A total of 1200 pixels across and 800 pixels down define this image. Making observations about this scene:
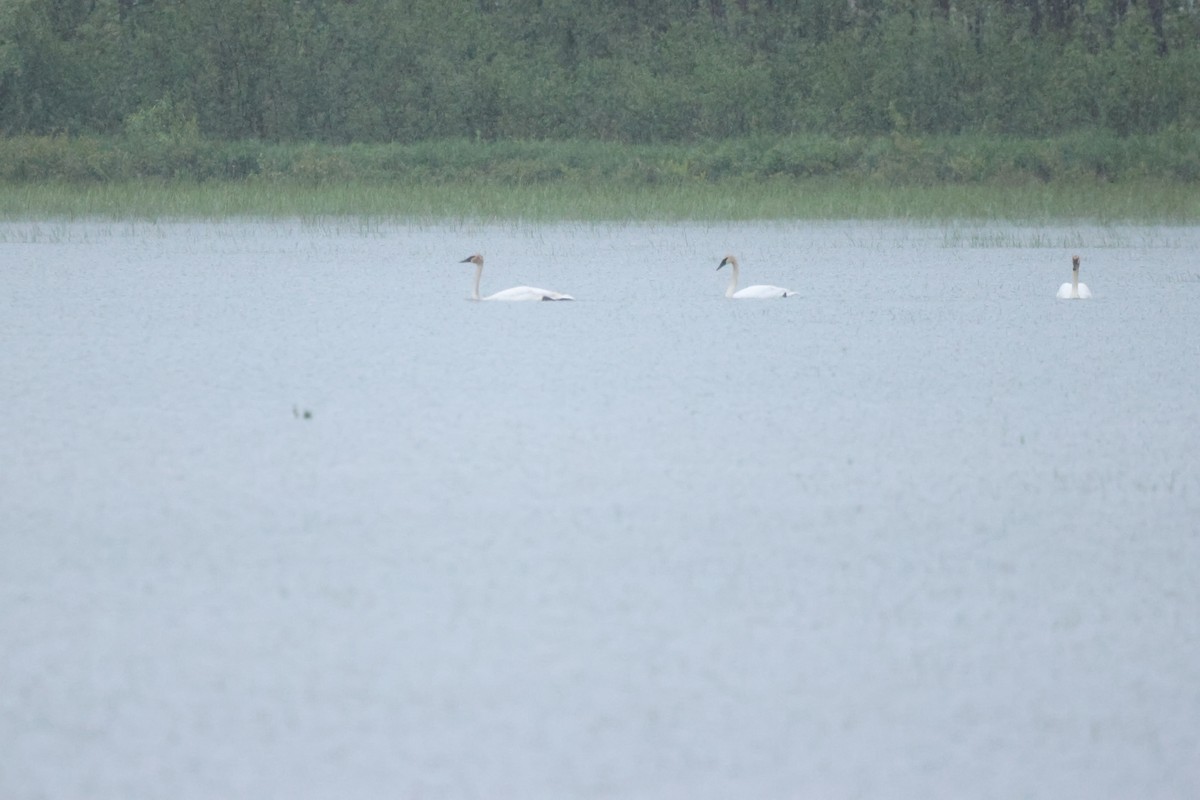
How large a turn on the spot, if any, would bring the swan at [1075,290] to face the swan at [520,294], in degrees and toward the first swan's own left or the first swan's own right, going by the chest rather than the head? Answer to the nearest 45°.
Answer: approximately 90° to the first swan's own right

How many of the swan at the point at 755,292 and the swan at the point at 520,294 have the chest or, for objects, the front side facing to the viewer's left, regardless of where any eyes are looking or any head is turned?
2

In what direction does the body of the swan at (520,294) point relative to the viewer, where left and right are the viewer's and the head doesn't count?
facing to the left of the viewer

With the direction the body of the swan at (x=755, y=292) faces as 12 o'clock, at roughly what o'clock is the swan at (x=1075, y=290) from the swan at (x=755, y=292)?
the swan at (x=1075, y=290) is roughly at 6 o'clock from the swan at (x=755, y=292).

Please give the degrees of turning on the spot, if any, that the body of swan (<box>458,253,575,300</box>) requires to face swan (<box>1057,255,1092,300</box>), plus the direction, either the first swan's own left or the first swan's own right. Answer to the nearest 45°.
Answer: approximately 180°

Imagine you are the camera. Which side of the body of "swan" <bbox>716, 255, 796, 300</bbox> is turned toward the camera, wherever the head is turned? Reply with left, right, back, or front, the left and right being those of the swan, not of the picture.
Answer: left

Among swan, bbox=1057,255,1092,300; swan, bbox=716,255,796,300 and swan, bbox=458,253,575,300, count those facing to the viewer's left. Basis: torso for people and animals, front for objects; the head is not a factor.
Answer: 2

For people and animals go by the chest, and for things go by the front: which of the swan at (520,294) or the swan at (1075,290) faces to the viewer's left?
the swan at (520,294)

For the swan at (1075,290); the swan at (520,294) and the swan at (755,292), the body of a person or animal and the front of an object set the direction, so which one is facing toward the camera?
the swan at (1075,290)

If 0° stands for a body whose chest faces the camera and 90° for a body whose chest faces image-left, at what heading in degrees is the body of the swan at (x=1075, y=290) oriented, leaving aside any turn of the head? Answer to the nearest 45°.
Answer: approximately 0°

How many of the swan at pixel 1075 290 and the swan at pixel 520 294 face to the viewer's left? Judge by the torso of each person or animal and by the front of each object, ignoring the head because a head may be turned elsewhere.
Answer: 1

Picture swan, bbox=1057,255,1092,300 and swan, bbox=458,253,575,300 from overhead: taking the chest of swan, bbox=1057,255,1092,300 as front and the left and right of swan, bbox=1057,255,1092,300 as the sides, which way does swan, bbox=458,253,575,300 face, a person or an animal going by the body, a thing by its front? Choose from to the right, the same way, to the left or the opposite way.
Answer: to the right

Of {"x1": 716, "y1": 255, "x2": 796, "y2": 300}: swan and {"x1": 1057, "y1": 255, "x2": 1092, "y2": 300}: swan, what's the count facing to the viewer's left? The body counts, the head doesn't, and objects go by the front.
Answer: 1

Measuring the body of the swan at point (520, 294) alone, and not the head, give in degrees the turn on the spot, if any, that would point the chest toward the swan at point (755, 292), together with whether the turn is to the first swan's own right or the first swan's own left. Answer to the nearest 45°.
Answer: approximately 180°

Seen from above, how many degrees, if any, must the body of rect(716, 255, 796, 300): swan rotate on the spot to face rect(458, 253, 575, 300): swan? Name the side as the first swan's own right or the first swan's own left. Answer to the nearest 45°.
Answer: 0° — it already faces it
